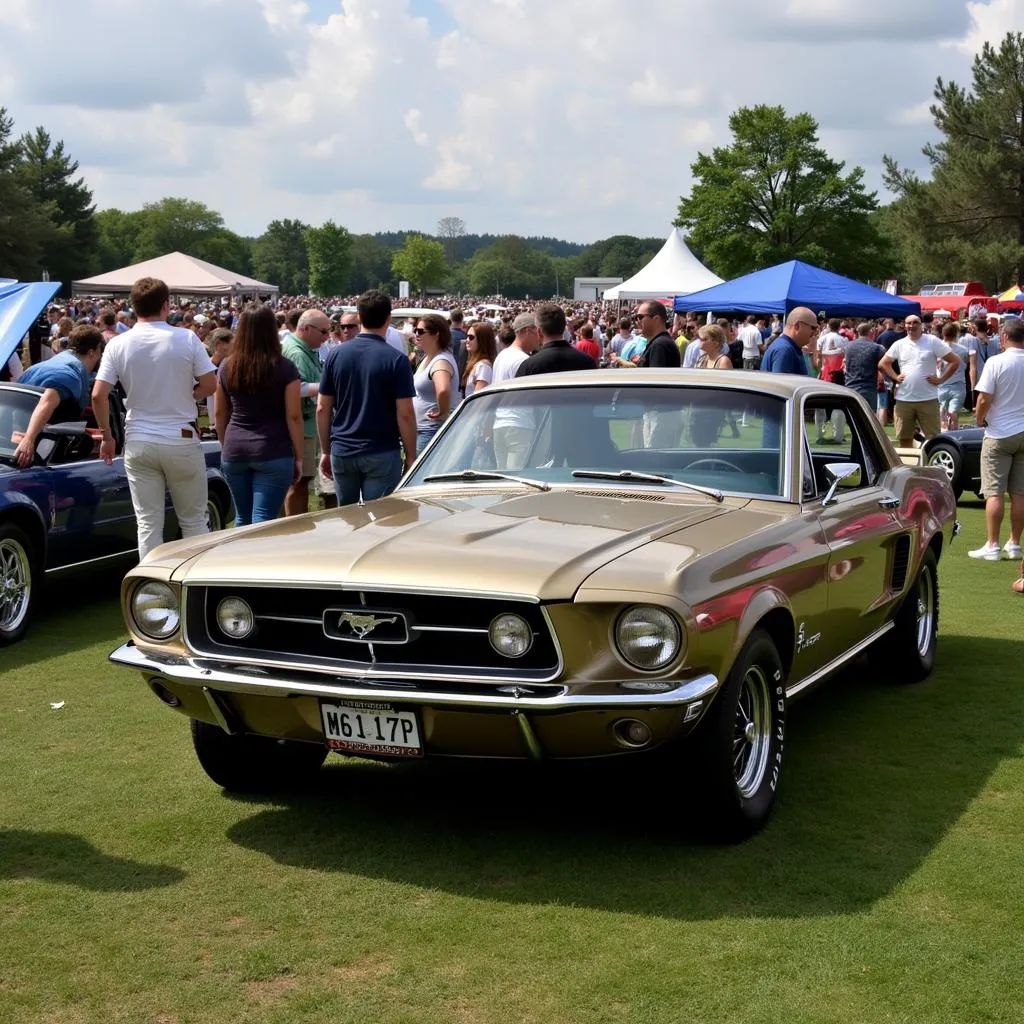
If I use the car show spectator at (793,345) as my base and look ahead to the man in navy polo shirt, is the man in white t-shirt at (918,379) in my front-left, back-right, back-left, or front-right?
back-right

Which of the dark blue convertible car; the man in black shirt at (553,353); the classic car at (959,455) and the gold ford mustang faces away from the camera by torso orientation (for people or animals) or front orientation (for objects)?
the man in black shirt

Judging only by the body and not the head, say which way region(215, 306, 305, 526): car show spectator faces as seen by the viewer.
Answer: away from the camera

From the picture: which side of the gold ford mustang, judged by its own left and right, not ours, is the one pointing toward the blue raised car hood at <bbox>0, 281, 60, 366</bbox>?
right

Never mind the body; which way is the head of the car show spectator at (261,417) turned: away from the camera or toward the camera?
away from the camera

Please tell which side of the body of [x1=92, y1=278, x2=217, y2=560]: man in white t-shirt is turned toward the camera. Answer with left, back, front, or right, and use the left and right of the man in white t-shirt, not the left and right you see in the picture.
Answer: back

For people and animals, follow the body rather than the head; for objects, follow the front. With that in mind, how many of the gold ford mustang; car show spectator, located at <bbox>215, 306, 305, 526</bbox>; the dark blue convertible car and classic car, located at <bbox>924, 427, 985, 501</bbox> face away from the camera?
1

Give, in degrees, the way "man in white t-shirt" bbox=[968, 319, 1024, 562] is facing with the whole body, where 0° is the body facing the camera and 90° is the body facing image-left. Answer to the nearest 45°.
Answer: approximately 135°

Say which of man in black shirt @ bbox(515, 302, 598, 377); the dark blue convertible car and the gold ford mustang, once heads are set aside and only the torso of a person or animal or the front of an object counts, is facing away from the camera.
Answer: the man in black shirt

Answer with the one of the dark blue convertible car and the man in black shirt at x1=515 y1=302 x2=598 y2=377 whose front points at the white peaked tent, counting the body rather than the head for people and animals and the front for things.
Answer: the man in black shirt

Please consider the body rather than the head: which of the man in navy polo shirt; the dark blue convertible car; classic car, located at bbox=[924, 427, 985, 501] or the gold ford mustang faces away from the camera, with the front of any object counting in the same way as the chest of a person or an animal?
the man in navy polo shirt
